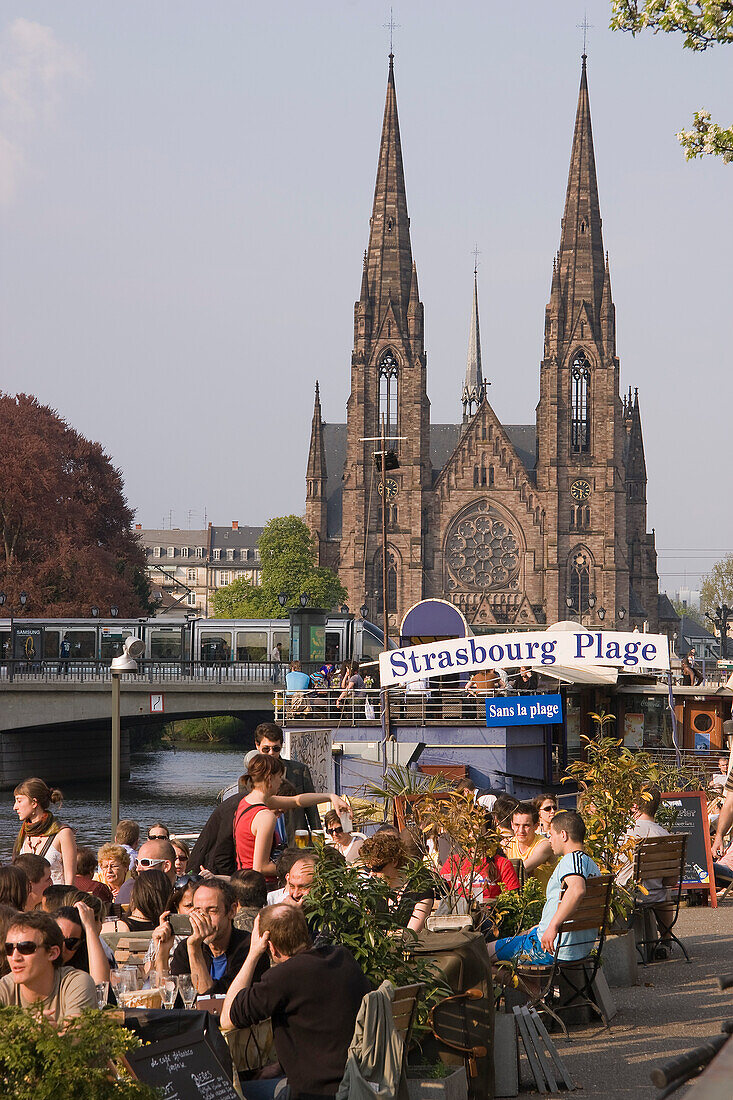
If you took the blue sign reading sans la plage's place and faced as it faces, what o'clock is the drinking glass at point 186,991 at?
The drinking glass is roughly at 12 o'clock from the blue sign reading sans la plage.

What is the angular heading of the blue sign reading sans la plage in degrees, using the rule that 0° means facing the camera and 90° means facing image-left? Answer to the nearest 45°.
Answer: approximately 0°

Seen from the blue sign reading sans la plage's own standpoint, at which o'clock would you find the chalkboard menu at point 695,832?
The chalkboard menu is roughly at 12 o'clock from the blue sign reading sans la plage.

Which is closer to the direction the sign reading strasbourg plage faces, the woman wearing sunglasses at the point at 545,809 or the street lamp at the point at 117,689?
the woman wearing sunglasses

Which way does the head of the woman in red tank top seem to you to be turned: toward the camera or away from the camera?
away from the camera
